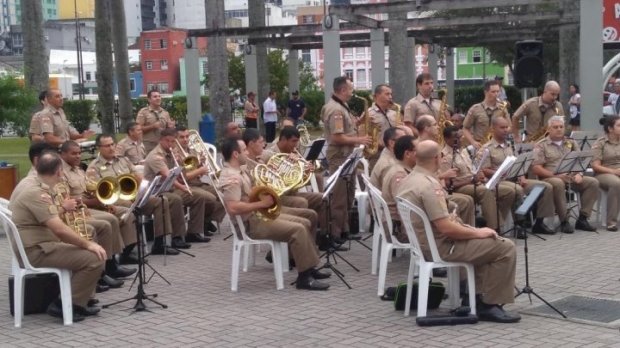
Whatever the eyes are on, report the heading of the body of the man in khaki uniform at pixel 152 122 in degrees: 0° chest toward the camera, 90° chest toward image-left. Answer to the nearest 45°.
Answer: approximately 315°

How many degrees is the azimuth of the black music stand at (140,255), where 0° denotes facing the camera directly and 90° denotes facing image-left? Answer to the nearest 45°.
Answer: approximately 90°

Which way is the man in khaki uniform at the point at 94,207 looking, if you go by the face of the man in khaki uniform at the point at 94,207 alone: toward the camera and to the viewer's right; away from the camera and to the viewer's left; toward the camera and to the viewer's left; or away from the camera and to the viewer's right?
toward the camera and to the viewer's right

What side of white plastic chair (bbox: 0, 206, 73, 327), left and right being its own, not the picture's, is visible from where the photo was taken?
right

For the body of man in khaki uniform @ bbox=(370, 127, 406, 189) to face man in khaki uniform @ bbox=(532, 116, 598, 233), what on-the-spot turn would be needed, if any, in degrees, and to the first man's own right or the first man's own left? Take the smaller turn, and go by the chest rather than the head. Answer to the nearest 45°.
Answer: approximately 45° to the first man's own left

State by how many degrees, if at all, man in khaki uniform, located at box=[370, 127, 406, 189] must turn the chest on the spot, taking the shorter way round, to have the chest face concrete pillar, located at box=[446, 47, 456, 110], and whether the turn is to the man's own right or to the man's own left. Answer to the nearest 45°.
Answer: approximately 90° to the man's own left

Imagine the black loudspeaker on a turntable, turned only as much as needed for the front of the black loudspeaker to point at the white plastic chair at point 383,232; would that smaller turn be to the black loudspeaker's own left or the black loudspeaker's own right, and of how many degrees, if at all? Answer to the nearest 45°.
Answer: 0° — it already faces it

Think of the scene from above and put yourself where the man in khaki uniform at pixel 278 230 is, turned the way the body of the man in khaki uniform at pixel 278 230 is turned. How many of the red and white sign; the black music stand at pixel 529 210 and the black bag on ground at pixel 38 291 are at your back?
1

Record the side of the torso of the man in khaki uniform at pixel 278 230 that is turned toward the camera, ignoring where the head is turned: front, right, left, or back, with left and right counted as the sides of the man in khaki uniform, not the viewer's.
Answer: right

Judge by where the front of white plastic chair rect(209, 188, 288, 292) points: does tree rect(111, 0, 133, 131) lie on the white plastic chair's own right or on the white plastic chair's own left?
on the white plastic chair's own left

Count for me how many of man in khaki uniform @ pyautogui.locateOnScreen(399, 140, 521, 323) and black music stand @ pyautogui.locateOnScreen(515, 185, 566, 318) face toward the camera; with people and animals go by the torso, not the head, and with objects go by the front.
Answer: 0

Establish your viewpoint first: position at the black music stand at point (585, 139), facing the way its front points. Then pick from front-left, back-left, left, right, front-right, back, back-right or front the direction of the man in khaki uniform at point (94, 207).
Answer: back-left
